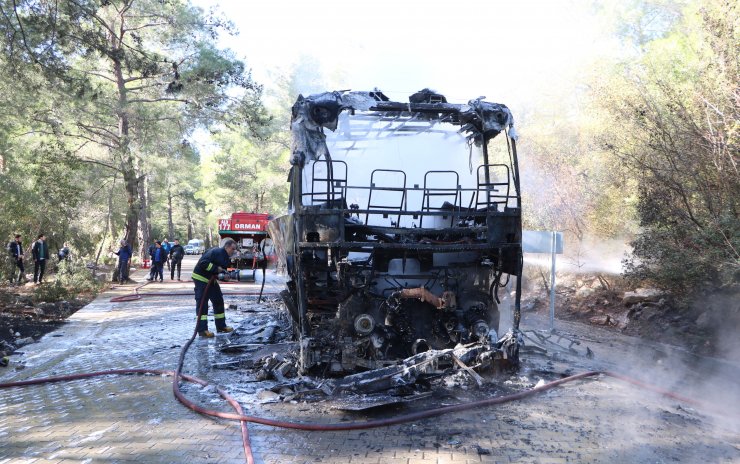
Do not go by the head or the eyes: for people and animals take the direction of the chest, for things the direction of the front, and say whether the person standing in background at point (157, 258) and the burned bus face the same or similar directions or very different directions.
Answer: very different directions

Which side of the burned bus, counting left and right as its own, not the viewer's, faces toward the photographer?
back

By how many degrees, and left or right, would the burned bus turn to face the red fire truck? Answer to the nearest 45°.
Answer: approximately 45° to its left

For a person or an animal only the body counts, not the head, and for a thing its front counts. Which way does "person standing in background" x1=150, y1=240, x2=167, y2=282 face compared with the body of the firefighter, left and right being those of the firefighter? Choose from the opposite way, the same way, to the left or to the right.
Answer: to the right

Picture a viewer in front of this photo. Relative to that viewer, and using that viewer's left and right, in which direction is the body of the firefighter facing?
facing to the right of the viewer
